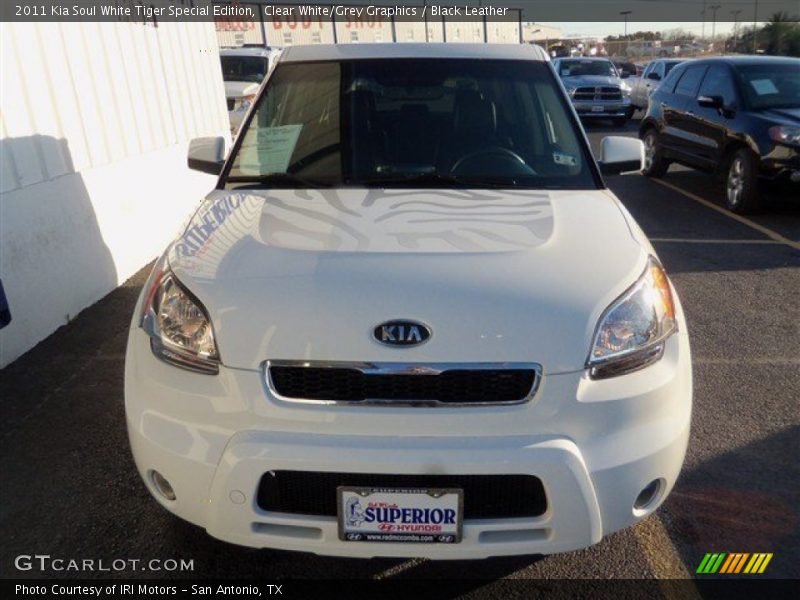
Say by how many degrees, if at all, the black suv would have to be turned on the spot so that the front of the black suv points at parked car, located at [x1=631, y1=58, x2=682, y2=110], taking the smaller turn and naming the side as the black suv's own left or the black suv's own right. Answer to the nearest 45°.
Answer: approximately 135° to the black suv's own left

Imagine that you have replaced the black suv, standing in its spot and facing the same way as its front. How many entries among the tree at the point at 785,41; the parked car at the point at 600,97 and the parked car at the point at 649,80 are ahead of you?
0

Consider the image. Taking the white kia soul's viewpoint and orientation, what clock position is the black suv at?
The black suv is roughly at 7 o'clock from the white kia soul.

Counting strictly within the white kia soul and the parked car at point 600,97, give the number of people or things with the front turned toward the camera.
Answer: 2

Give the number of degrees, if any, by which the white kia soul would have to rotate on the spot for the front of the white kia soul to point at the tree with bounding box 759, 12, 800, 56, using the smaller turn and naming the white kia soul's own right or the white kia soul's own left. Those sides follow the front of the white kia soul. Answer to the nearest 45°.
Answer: approximately 135° to the white kia soul's own left

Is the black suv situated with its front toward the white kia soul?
no

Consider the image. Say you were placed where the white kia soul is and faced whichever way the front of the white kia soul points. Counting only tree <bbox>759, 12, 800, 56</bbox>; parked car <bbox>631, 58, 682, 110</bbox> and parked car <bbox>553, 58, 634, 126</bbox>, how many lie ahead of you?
0

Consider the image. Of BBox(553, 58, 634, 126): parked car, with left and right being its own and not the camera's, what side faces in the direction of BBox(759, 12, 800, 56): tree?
back

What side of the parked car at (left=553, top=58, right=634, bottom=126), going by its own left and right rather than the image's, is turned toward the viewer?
front

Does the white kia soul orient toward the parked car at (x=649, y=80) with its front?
no

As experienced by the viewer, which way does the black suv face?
facing the viewer and to the right of the viewer

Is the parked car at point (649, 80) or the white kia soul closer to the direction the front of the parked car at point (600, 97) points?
the white kia soul

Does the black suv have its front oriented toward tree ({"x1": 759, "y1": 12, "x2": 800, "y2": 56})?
no

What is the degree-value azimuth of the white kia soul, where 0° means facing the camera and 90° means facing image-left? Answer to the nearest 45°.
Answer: approximately 0°

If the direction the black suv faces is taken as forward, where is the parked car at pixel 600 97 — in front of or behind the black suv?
behind
